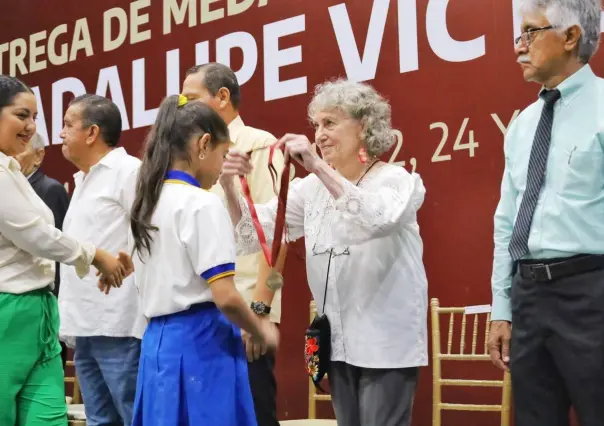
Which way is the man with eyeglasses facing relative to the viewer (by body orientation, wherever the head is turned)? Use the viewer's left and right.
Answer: facing the viewer and to the left of the viewer

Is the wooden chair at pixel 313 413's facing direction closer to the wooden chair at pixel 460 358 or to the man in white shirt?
the man in white shirt

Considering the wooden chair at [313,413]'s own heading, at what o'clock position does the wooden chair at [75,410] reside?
the wooden chair at [75,410] is roughly at 2 o'clock from the wooden chair at [313,413].

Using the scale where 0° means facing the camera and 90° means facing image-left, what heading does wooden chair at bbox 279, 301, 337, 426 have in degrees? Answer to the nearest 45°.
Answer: approximately 45°

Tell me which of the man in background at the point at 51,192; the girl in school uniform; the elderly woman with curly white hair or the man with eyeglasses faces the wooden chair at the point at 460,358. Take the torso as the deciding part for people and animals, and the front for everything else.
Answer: the girl in school uniform

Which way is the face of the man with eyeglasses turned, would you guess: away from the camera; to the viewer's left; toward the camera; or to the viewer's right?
to the viewer's left

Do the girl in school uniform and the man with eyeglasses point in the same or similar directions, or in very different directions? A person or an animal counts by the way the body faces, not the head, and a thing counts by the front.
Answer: very different directions

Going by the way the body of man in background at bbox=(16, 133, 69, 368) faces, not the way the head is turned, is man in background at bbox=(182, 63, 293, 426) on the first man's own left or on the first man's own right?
on the first man's own left

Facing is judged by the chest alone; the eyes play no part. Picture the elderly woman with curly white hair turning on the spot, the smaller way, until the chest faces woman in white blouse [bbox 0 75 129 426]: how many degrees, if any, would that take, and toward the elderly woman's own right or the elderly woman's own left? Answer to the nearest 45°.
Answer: approximately 45° to the elderly woman's own right

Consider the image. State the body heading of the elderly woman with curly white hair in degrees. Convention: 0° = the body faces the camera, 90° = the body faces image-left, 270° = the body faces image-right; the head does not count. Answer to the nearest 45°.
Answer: approximately 45°

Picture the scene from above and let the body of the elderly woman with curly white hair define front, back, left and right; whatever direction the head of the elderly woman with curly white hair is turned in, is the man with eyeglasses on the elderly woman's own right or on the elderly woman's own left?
on the elderly woman's own left

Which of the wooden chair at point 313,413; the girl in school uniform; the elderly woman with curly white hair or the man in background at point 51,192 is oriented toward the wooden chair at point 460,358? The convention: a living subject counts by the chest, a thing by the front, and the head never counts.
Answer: the girl in school uniform

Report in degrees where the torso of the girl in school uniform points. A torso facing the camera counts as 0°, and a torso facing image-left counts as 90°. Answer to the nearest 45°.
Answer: approximately 225°
